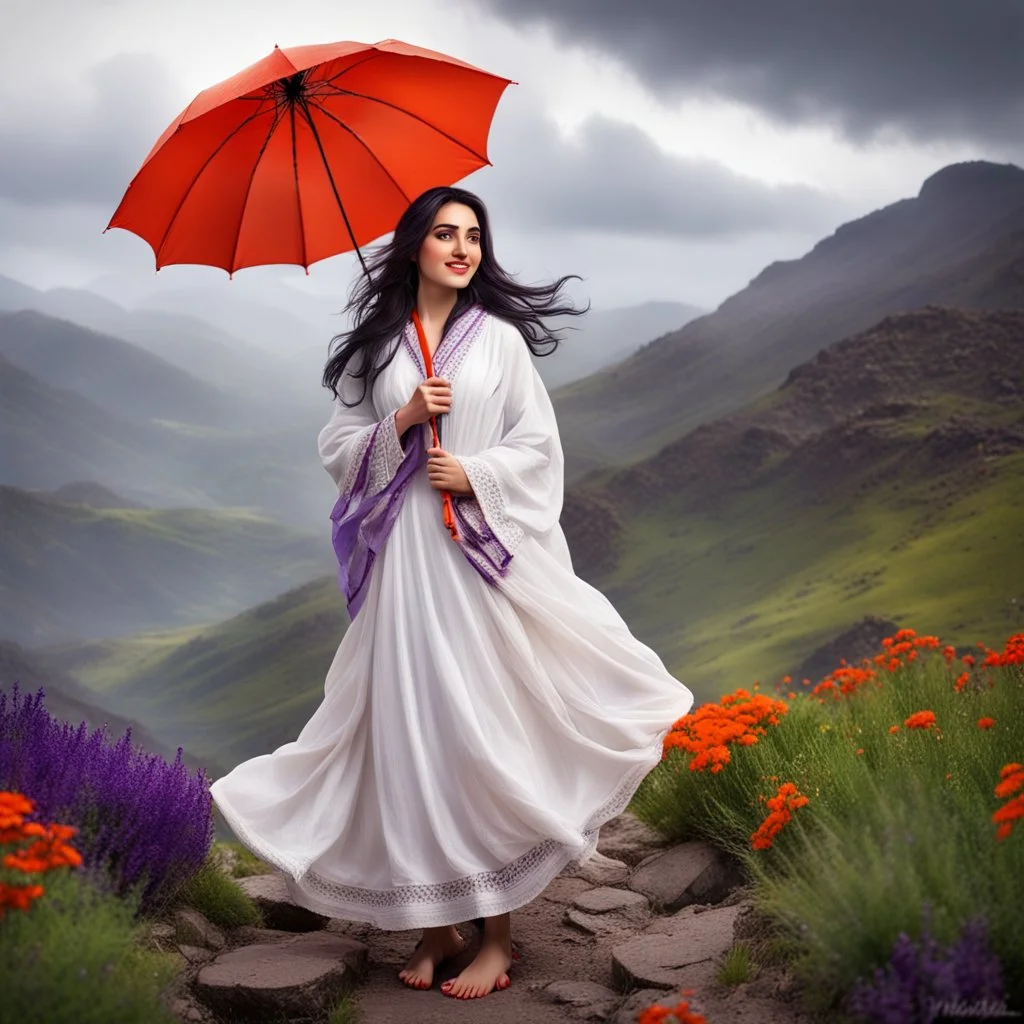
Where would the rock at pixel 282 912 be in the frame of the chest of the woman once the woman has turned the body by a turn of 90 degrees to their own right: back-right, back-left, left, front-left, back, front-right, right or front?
front-right

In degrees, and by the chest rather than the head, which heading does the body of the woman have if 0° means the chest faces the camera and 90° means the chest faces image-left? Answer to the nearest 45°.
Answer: approximately 0°

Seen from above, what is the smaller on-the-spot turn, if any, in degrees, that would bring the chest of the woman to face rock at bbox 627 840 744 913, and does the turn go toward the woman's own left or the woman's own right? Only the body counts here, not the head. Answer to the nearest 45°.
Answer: approximately 135° to the woman's own left

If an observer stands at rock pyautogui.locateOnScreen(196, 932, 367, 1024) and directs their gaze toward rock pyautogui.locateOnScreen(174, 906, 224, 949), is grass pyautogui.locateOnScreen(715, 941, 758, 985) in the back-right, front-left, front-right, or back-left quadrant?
back-right

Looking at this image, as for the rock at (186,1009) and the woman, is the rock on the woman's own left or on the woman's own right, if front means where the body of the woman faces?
on the woman's own right

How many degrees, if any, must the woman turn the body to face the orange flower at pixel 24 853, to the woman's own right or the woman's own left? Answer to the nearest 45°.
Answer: approximately 45° to the woman's own right
